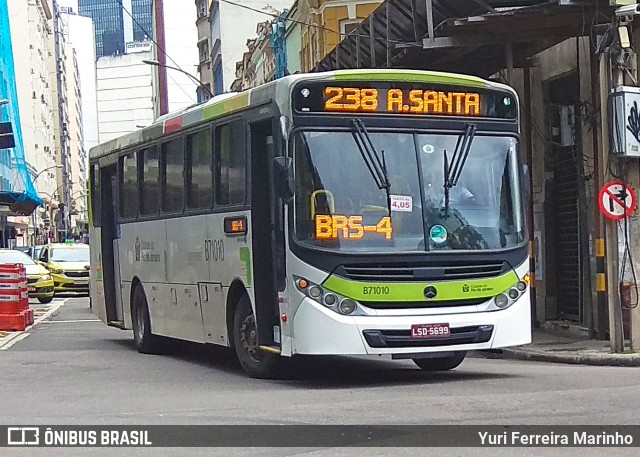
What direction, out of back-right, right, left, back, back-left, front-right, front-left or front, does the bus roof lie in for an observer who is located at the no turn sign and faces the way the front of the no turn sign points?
front-right

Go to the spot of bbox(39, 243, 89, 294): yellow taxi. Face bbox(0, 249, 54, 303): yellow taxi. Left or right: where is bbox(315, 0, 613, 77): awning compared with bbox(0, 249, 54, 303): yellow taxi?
left

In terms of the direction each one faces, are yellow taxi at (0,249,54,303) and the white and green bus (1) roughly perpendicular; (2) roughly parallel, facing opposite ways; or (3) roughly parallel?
roughly parallel

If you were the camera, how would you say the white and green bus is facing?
facing the viewer and to the right of the viewer

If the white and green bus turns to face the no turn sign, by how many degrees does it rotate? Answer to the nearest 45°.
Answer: approximately 90° to its left

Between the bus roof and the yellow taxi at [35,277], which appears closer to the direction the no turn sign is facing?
the bus roof

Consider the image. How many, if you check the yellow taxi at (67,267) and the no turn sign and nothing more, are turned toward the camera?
2

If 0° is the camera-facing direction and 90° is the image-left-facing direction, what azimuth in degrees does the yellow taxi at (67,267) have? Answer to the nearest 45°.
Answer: approximately 0°

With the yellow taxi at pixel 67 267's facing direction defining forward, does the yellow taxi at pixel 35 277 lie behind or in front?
in front

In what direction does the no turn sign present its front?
toward the camera

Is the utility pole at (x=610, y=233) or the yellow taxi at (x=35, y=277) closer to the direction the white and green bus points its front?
the utility pole
